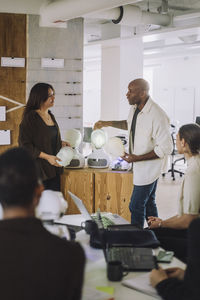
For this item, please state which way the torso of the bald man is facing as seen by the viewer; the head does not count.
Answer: to the viewer's left

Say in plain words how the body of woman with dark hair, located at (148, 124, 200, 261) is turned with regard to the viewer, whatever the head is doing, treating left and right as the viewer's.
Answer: facing to the left of the viewer

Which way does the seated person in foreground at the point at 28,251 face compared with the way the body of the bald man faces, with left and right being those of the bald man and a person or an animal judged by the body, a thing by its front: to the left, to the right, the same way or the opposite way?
to the right

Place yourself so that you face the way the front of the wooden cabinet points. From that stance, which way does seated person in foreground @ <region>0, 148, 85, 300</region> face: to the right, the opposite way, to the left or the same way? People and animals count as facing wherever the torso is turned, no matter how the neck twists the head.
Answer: the opposite way

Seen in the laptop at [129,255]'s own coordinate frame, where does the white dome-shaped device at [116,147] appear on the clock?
The white dome-shaped device is roughly at 9 o'clock from the laptop.

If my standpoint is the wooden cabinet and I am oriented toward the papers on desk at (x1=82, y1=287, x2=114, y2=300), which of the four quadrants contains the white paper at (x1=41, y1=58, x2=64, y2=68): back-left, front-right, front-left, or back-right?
back-right

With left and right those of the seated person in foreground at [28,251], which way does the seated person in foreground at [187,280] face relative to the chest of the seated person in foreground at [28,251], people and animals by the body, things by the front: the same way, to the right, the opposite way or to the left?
to the left

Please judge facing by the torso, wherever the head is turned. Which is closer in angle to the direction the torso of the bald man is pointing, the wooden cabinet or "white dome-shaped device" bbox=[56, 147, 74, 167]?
the white dome-shaped device

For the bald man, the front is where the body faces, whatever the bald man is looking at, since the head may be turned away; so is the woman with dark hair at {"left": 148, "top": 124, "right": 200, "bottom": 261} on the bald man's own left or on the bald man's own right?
on the bald man's own left

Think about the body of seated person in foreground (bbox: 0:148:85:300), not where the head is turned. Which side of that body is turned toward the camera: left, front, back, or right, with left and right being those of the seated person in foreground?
back

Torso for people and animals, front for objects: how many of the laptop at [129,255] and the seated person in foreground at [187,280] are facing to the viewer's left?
1

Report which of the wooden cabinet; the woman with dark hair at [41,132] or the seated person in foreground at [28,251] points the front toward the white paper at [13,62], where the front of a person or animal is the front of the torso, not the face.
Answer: the seated person in foreground

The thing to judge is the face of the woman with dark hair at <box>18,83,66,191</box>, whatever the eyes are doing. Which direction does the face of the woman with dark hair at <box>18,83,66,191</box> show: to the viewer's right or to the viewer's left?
to the viewer's right
